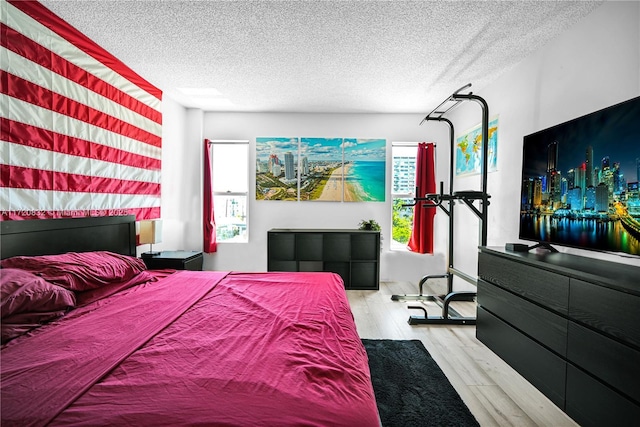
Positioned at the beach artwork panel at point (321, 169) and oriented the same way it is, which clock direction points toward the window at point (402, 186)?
The window is roughly at 9 o'clock from the beach artwork panel.

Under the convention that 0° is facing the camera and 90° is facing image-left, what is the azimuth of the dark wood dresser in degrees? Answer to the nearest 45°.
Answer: approximately 45°

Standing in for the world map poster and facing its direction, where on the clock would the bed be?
The bed is roughly at 11 o'clock from the world map poster.

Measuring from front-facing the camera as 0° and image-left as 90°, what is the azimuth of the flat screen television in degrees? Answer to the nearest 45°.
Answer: approximately 45°

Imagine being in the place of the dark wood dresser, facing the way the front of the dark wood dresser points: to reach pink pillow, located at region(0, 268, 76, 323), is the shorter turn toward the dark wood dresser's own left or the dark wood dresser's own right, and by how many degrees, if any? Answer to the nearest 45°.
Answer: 0° — it already faces it

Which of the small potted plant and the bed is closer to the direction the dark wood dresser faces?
the bed

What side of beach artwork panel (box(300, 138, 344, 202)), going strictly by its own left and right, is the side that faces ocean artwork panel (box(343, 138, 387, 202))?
left

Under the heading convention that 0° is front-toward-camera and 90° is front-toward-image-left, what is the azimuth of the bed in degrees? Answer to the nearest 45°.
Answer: approximately 315°

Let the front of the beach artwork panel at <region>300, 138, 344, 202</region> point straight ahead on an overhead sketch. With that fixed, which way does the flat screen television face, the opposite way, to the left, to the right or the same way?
to the right
